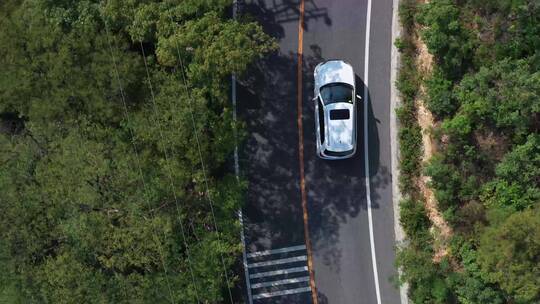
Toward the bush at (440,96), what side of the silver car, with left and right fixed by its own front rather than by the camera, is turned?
right

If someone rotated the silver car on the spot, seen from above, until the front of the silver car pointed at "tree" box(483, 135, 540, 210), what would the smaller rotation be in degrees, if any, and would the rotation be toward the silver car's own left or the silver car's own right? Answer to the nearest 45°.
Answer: approximately 90° to the silver car's own right

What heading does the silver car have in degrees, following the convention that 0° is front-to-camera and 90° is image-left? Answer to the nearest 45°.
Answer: approximately 180°
